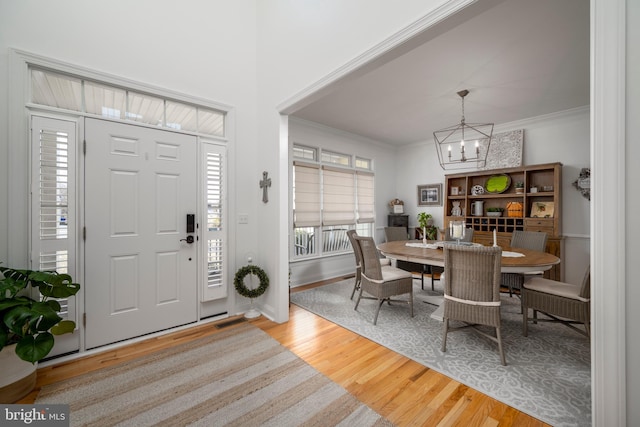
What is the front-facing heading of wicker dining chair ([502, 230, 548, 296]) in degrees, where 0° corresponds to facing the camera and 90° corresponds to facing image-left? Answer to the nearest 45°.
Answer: approximately 45°

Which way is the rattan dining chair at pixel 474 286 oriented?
away from the camera

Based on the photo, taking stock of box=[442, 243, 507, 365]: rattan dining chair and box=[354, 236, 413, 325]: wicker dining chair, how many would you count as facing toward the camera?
0

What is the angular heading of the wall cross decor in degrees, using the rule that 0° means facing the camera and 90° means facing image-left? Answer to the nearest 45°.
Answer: approximately 45°

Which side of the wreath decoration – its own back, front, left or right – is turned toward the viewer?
front

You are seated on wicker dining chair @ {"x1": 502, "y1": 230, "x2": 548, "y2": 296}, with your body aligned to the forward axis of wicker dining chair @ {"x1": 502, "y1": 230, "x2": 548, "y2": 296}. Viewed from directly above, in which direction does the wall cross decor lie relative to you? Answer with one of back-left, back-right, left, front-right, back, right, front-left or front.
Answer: front

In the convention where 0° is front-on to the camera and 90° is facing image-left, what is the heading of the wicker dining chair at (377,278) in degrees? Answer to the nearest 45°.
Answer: approximately 225°

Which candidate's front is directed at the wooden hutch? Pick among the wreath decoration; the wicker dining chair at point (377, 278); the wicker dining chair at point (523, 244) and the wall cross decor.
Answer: the wicker dining chair at point (377, 278)

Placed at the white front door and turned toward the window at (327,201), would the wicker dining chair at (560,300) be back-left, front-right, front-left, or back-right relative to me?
front-right

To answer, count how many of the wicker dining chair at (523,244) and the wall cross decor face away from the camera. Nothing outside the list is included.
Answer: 0

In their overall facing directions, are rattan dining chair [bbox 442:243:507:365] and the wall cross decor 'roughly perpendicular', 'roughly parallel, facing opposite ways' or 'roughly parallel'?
roughly parallel, facing opposite ways

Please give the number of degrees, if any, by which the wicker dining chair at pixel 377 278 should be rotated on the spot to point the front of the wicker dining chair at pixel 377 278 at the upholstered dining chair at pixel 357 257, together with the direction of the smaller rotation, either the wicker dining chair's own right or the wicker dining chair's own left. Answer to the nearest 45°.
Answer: approximately 90° to the wicker dining chair's own left

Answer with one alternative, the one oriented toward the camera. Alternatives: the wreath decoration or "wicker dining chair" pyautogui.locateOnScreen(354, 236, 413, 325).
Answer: the wreath decoration

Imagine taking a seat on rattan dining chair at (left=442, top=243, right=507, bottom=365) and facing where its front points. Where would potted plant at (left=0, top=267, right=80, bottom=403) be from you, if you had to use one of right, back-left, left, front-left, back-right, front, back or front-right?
back-left

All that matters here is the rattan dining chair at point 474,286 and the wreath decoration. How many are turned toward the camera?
1

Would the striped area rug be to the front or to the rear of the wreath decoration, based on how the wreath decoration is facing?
to the front

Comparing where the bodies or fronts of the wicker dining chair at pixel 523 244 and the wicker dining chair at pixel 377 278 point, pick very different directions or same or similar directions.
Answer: very different directions

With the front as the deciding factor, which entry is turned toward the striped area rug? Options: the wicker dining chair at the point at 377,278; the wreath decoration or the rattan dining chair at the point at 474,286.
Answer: the wreath decoration

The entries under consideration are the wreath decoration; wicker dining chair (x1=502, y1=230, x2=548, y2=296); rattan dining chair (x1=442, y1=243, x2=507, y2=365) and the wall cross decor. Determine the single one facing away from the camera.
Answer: the rattan dining chair

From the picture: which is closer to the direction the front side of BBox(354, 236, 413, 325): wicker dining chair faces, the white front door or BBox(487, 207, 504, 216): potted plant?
the potted plant
